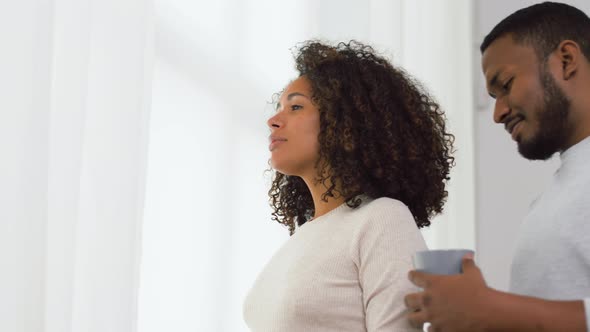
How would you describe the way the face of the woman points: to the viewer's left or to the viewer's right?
to the viewer's left

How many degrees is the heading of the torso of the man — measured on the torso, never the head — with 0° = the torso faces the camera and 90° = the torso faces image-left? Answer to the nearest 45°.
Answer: approximately 90°

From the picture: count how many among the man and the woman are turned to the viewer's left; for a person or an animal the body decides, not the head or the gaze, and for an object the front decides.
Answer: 2

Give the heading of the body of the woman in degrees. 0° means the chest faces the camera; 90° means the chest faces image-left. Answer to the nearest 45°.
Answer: approximately 90°
